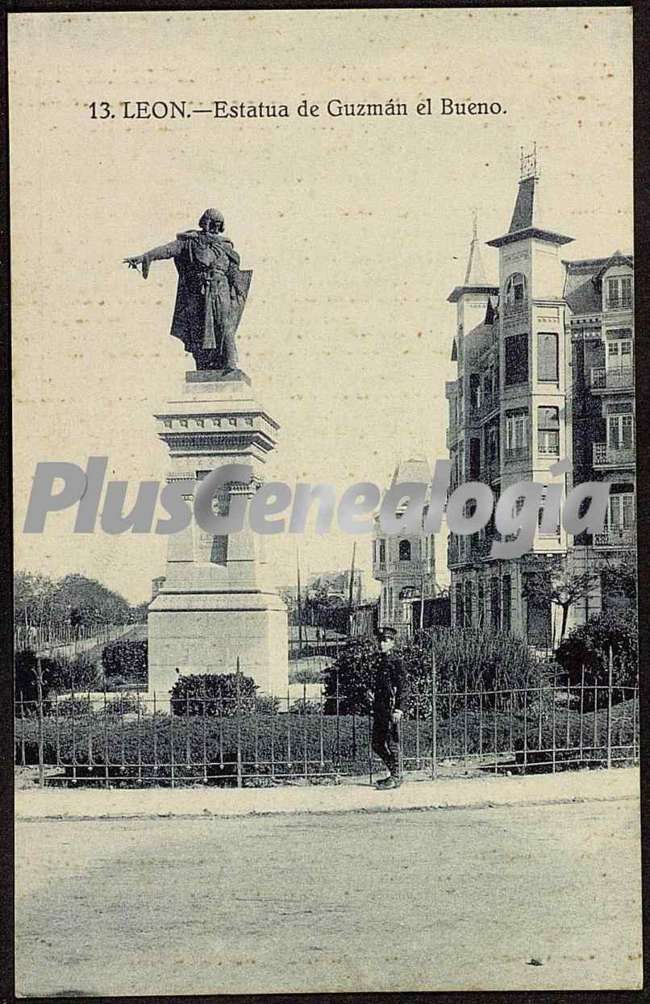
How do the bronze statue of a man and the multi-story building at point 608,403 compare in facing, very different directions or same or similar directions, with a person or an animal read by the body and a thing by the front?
same or similar directions

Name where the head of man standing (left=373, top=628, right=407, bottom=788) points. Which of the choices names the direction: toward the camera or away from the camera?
toward the camera

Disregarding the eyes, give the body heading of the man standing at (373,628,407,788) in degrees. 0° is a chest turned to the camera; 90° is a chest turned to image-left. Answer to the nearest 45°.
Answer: approximately 45°

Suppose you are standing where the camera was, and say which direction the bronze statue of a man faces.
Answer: facing the viewer

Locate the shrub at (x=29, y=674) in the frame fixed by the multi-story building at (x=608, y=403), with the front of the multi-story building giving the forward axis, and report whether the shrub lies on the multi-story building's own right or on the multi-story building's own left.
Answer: on the multi-story building's own right

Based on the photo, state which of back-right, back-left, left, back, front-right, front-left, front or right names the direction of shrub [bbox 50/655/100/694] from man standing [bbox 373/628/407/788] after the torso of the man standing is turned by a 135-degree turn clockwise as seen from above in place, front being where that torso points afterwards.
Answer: left

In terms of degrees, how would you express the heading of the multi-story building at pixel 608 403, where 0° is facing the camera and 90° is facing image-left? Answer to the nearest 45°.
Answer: approximately 0°

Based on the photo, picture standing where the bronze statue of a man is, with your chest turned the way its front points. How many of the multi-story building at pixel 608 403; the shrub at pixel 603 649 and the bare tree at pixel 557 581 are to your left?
3
